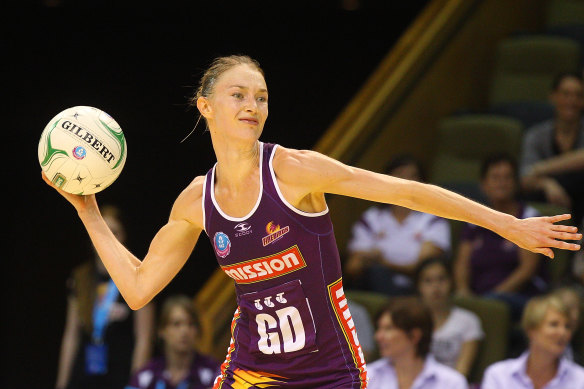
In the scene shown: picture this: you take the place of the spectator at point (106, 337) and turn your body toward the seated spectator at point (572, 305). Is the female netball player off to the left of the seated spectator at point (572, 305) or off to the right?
right

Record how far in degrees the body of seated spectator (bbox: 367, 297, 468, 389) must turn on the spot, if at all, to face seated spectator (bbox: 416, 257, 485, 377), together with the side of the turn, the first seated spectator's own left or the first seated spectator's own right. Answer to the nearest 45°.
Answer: approximately 180°

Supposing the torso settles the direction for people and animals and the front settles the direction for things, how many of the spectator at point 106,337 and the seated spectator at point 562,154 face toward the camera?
2

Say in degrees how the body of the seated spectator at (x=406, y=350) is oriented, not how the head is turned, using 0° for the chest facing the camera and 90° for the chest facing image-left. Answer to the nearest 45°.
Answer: approximately 45°

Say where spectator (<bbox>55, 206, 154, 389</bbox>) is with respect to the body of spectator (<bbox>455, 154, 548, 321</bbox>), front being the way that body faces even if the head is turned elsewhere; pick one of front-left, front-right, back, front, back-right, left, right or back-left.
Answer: right
